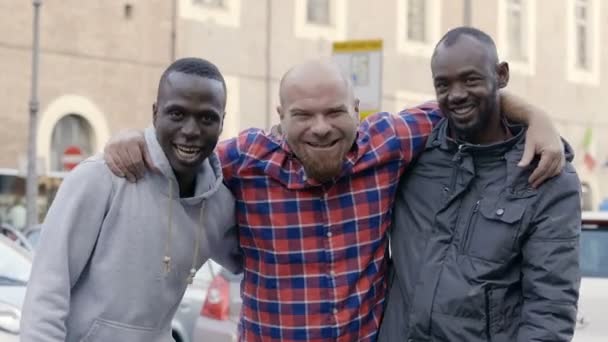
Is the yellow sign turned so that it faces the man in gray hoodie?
yes

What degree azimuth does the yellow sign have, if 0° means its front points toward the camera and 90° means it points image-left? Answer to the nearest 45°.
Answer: approximately 0°

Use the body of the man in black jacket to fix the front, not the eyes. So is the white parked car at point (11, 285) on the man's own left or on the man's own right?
on the man's own right

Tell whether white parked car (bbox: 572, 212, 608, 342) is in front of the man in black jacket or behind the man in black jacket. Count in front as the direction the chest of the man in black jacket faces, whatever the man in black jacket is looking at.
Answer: behind

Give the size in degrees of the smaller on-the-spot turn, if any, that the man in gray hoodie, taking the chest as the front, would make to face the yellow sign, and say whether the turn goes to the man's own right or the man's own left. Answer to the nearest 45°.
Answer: approximately 135° to the man's own left

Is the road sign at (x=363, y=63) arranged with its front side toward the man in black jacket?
yes
